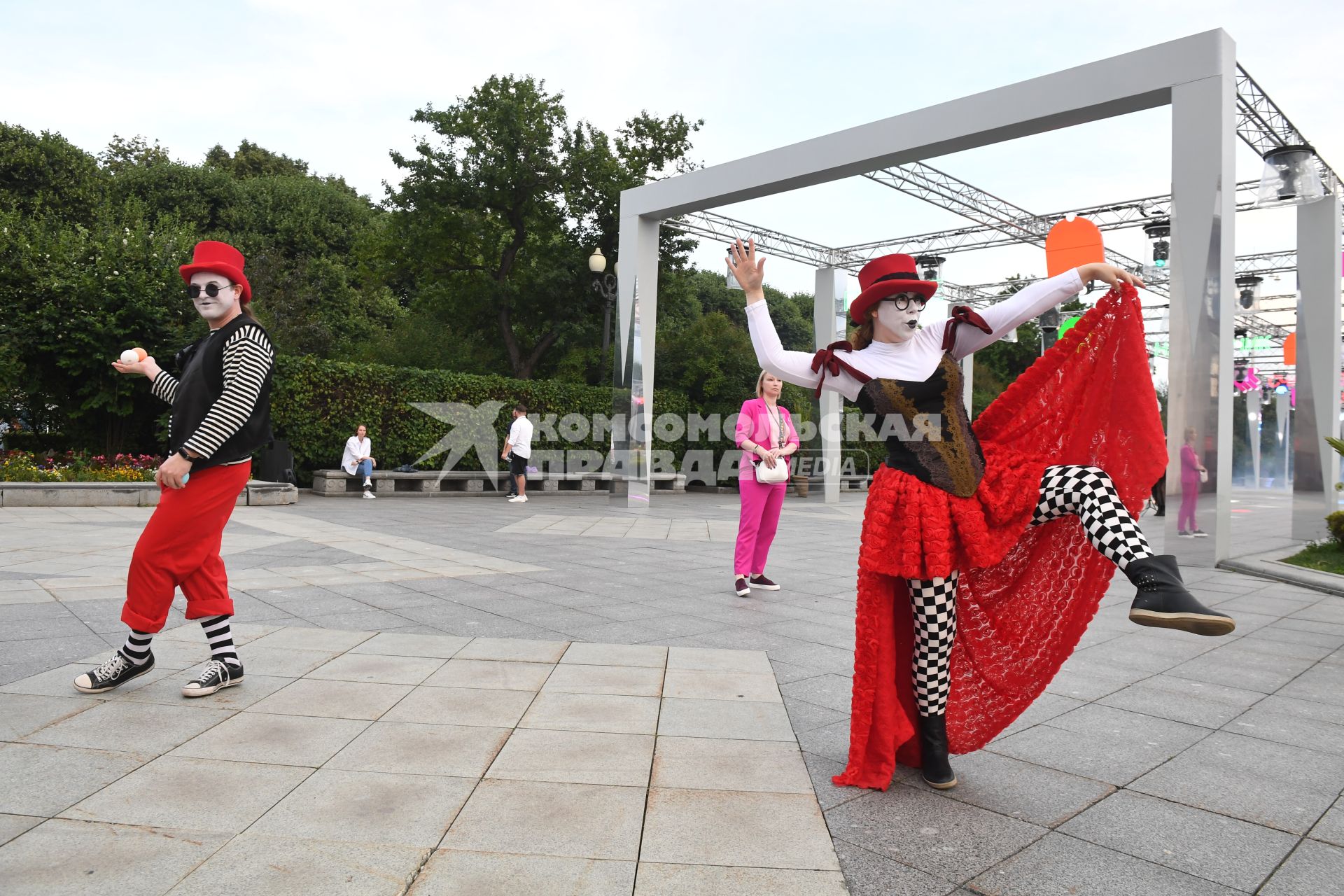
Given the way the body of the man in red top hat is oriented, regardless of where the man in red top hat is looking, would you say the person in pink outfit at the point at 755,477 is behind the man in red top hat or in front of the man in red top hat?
behind

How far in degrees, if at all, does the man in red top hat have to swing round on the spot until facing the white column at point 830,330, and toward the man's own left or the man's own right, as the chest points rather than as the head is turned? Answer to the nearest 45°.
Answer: approximately 180°

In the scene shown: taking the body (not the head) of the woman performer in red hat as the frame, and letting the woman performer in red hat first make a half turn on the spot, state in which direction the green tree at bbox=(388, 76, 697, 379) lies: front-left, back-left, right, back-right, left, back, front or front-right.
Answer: front

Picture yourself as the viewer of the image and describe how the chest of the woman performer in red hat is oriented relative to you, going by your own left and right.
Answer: facing the viewer and to the right of the viewer

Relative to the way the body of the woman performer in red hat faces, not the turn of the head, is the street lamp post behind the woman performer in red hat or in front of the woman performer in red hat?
behind

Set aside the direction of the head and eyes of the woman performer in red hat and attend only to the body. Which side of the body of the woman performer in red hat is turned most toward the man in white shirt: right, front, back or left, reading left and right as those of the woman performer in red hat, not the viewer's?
back

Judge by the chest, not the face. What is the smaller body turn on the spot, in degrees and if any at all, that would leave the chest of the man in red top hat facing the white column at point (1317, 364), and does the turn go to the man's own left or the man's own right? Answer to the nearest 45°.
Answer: approximately 135° to the man's own left

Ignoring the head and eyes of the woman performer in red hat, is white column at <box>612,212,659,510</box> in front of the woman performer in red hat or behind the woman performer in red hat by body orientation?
behind
